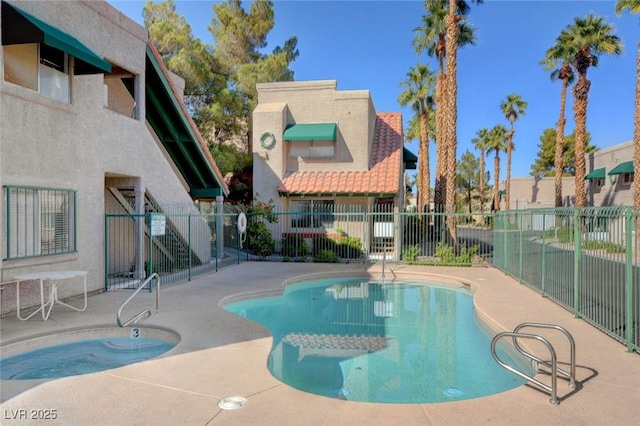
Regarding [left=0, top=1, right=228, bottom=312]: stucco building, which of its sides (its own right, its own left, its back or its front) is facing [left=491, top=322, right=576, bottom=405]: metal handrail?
front

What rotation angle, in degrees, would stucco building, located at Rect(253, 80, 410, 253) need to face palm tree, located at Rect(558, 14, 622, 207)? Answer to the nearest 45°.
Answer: approximately 90° to its left

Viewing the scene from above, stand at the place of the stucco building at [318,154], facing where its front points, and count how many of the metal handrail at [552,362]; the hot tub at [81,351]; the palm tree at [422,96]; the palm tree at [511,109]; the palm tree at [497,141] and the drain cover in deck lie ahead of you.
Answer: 3

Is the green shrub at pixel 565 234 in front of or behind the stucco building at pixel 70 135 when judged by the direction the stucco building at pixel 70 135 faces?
in front

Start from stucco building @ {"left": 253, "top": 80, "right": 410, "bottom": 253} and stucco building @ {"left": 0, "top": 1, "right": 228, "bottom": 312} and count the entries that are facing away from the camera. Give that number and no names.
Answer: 0

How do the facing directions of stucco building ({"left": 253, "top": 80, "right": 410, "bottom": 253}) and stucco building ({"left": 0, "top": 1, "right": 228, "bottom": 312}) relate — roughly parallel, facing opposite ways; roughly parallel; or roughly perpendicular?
roughly perpendicular

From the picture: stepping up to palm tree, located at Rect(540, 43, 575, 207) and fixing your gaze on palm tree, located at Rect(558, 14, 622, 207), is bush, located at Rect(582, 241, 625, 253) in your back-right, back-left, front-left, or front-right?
front-right

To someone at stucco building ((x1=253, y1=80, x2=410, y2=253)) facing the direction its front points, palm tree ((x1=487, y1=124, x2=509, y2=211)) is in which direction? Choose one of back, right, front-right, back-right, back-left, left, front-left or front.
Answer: back-left

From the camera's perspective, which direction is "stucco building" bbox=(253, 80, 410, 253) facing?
toward the camera

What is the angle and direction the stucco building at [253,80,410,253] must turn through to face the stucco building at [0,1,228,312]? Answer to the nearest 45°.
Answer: approximately 45° to its right

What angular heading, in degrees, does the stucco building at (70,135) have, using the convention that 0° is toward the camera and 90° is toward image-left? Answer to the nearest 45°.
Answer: approximately 315°

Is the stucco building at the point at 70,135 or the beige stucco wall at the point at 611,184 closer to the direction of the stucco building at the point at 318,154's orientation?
the stucco building

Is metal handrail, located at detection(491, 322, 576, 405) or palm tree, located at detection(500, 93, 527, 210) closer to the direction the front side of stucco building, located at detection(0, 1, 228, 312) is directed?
the metal handrail

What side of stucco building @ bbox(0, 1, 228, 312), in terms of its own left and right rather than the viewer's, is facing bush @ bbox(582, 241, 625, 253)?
front
